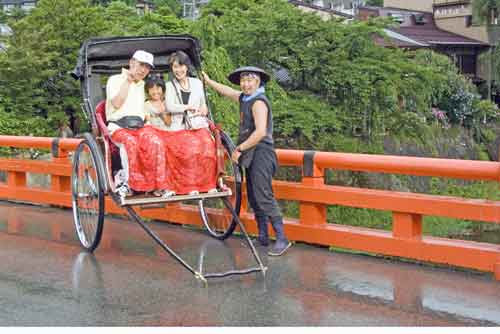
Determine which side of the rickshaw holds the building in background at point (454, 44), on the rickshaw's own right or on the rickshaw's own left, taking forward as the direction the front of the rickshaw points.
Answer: on the rickshaw's own left

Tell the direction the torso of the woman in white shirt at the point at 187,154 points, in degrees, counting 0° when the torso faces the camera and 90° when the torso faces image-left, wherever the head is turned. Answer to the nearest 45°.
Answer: approximately 0°

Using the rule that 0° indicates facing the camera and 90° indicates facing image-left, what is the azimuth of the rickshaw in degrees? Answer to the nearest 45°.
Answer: approximately 315°

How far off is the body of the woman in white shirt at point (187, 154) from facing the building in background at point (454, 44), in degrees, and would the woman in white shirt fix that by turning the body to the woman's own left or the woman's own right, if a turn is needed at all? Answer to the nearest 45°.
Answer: approximately 180°
